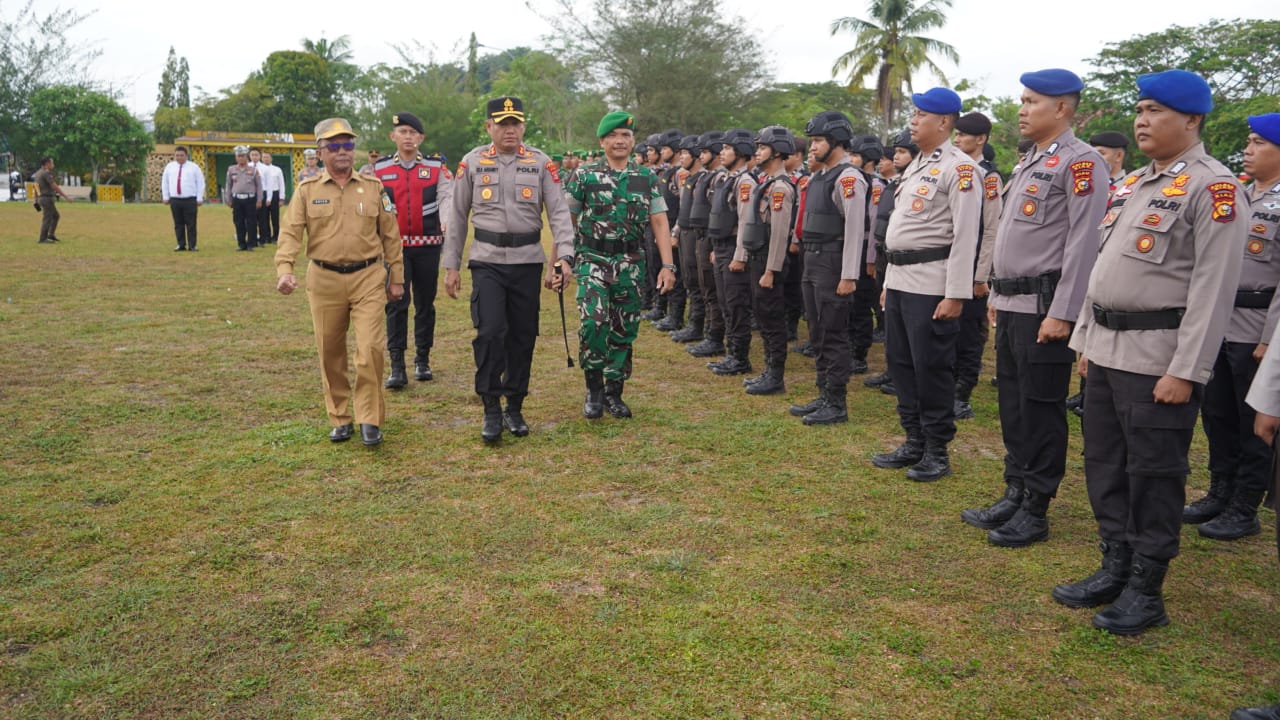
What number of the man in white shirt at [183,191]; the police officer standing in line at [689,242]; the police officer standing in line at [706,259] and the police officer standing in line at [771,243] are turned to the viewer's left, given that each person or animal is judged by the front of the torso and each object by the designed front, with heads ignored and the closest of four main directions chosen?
3

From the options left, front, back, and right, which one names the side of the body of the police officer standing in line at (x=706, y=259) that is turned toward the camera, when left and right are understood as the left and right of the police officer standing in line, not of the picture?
left

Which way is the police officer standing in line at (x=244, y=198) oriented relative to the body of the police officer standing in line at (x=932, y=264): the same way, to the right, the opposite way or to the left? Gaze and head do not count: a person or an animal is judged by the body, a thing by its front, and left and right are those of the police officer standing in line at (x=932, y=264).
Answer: to the left

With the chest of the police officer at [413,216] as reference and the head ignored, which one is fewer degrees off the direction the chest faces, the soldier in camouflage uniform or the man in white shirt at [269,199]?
the soldier in camouflage uniform

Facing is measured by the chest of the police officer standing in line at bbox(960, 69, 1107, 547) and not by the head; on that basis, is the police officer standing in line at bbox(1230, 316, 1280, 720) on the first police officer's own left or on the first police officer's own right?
on the first police officer's own left

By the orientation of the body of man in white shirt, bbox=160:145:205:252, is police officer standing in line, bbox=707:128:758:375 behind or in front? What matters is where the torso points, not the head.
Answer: in front

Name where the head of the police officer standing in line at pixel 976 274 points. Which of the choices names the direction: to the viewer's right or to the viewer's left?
to the viewer's left

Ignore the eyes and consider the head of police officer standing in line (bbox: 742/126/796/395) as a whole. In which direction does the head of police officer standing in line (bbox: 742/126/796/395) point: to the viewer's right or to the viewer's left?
to the viewer's left

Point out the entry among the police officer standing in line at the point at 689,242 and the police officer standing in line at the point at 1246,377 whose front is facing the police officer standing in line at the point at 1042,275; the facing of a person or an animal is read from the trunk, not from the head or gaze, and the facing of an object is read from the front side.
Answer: the police officer standing in line at the point at 1246,377

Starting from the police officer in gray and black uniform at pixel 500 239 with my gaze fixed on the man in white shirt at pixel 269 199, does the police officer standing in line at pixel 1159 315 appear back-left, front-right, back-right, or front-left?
back-right
